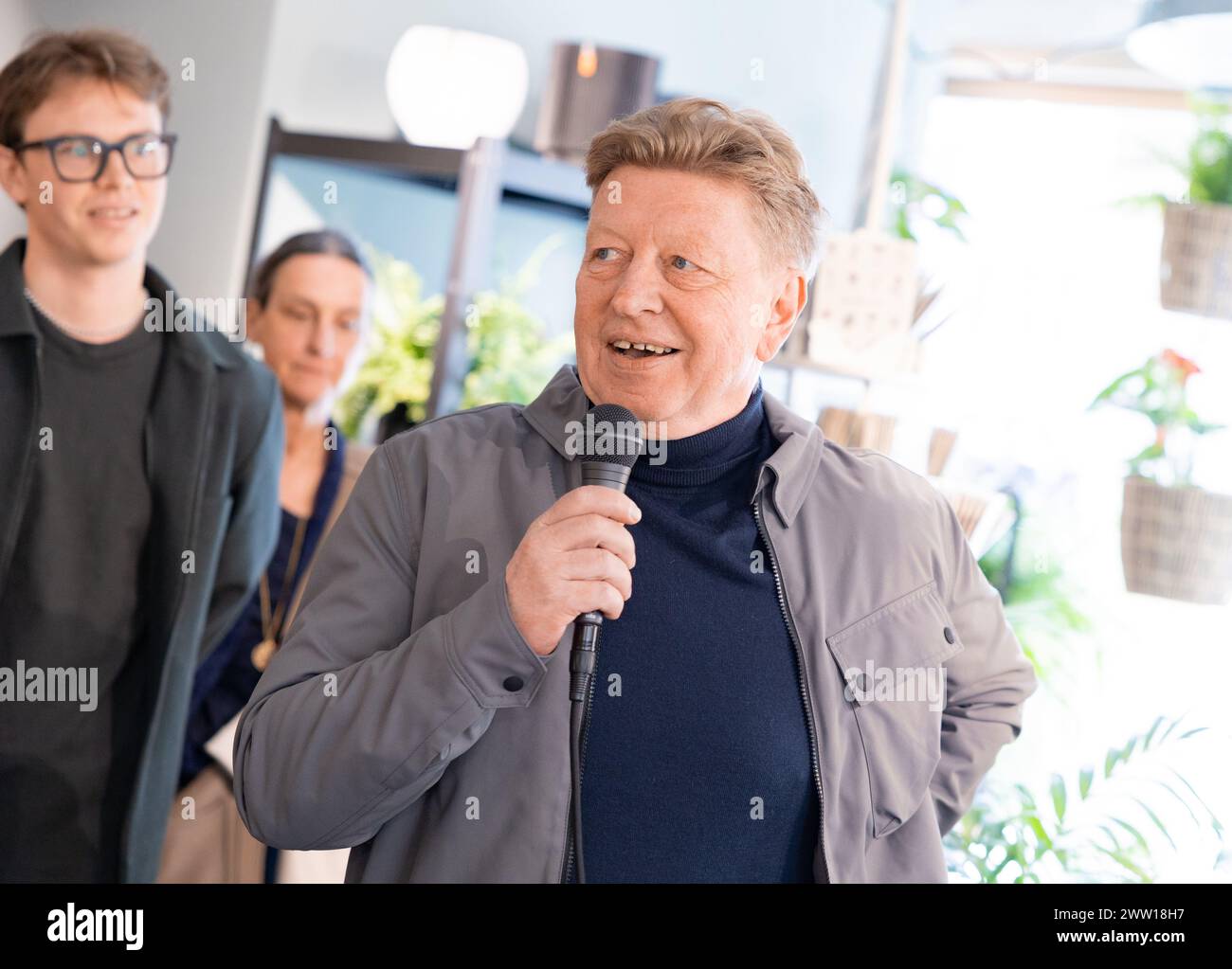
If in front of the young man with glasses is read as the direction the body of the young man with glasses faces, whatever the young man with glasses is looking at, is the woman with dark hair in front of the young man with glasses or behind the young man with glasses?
behind

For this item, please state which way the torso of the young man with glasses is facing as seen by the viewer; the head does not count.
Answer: toward the camera

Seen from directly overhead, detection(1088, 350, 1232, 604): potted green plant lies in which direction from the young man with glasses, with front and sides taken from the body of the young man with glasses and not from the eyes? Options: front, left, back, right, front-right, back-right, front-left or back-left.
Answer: left

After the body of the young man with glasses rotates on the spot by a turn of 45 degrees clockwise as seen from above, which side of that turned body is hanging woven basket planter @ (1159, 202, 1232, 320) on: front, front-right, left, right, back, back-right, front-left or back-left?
back-left

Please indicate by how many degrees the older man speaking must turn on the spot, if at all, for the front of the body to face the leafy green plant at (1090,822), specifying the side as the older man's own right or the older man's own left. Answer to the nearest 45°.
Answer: approximately 135° to the older man's own left

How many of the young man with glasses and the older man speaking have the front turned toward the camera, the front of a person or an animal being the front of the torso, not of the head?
2

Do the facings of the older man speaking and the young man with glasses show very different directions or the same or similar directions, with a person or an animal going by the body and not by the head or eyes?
same or similar directions

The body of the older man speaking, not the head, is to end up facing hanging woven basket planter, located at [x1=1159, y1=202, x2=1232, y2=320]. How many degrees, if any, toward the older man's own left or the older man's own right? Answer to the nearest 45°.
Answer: approximately 135° to the older man's own left

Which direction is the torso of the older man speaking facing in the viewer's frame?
toward the camera

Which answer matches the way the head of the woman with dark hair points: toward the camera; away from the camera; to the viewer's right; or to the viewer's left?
toward the camera

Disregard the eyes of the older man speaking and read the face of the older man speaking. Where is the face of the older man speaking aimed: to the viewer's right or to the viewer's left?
to the viewer's left

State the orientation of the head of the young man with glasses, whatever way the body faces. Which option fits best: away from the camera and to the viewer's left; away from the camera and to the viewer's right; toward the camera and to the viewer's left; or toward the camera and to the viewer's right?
toward the camera and to the viewer's right

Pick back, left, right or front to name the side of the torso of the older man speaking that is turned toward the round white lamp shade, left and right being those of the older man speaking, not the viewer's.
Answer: back

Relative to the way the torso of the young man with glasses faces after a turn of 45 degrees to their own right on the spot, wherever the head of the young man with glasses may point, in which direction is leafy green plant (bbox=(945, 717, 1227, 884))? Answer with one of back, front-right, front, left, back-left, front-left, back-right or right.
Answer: back-left

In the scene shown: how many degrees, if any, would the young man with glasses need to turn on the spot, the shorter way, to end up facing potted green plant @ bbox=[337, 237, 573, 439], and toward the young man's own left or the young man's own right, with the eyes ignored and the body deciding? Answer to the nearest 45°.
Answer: approximately 135° to the young man's own left
